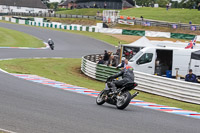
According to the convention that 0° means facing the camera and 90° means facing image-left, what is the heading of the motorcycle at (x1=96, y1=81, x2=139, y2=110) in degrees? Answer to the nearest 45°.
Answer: approximately 135°

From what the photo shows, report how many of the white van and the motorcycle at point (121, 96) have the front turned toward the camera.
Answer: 0

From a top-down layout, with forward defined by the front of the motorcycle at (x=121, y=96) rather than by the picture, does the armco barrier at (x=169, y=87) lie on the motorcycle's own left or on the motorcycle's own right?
on the motorcycle's own right

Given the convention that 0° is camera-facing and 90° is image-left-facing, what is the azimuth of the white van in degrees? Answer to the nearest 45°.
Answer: approximately 90°

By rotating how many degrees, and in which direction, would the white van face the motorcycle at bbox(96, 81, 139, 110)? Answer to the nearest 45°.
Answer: approximately 90° to its left

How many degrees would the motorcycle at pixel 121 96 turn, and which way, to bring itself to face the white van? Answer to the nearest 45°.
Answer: approximately 45° to its right
